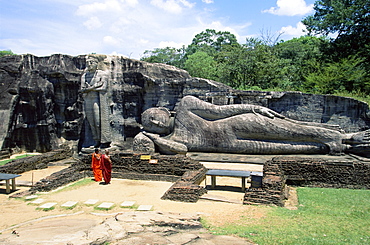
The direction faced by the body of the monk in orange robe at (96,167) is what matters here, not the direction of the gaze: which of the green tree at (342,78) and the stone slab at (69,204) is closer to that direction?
the green tree

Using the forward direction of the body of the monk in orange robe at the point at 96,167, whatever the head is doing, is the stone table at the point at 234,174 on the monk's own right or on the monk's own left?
on the monk's own right

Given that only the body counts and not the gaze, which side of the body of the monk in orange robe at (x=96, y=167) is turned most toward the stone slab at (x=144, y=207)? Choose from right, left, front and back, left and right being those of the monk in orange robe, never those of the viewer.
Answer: back

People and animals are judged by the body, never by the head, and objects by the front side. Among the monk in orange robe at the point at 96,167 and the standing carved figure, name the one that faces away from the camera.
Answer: the monk in orange robe

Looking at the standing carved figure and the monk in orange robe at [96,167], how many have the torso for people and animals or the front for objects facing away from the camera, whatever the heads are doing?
1

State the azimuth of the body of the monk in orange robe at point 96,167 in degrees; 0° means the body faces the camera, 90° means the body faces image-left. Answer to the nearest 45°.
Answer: approximately 180°

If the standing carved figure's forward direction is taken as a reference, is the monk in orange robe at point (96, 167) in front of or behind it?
in front

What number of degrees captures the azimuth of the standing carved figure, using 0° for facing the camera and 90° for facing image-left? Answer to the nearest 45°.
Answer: approximately 45°

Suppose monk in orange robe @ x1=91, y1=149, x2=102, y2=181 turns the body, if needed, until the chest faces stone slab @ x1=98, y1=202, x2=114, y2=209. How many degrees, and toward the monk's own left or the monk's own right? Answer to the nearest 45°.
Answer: approximately 180°
